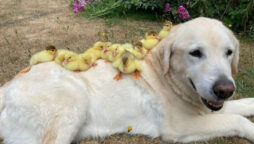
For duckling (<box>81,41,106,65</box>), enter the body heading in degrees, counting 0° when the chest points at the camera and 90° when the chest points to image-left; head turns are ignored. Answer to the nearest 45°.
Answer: approximately 270°

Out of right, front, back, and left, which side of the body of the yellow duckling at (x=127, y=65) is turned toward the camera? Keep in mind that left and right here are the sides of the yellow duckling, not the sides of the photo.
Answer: front

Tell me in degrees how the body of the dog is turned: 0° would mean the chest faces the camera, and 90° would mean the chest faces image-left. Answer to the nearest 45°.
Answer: approximately 270°

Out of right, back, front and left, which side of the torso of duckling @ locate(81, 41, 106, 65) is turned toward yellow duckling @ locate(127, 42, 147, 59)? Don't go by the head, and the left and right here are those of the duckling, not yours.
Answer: front

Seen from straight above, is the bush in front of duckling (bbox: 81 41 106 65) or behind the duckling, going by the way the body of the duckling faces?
in front
